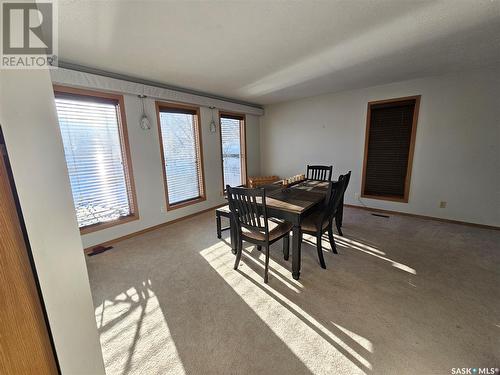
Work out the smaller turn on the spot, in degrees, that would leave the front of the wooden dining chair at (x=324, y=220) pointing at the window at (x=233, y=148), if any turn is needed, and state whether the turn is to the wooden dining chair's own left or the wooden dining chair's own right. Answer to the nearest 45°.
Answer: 0° — it already faces it

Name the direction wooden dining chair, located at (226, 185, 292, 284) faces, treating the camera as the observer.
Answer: facing away from the viewer and to the right of the viewer

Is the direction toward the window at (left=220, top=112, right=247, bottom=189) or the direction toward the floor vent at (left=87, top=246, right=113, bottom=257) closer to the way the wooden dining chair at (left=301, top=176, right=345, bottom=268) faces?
the window

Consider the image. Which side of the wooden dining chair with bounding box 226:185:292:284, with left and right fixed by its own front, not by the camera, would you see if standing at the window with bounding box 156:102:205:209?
left

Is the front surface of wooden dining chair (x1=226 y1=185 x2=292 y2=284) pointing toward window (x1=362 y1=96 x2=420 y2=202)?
yes

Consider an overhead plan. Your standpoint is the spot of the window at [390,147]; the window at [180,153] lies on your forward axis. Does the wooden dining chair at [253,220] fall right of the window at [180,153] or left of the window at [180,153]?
left

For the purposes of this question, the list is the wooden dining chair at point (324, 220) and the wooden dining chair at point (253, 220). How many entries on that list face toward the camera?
0

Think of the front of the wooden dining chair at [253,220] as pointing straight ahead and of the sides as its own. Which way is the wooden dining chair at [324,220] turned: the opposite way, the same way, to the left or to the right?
to the left

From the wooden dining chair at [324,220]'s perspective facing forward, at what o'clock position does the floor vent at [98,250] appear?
The floor vent is roughly at 10 o'clock from the wooden dining chair.

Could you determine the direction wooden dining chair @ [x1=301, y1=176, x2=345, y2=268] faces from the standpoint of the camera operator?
facing away from the viewer and to the left of the viewer
